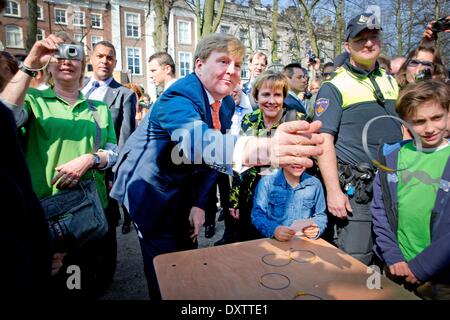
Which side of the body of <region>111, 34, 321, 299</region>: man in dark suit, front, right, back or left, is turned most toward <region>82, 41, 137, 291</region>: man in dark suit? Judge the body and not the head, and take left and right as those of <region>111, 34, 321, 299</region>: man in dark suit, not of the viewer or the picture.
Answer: back

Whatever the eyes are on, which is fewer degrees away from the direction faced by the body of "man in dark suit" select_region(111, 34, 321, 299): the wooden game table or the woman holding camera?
the wooden game table

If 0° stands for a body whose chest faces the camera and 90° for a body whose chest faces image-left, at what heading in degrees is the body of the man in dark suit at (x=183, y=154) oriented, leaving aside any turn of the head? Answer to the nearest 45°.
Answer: approximately 315°

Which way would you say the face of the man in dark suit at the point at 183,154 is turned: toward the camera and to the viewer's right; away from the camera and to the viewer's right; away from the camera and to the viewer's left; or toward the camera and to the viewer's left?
toward the camera and to the viewer's right

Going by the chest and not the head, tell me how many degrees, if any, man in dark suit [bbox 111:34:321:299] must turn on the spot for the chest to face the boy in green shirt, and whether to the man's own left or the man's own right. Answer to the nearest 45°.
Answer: approximately 45° to the man's own left
